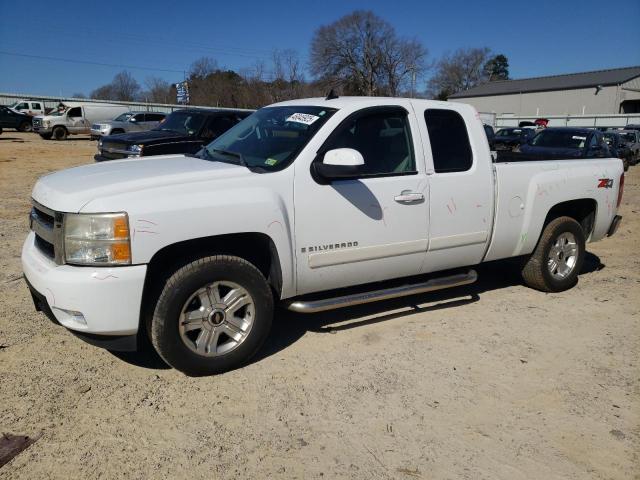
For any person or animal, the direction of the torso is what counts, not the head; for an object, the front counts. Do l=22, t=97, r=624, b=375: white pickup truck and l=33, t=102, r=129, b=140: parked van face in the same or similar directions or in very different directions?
same or similar directions

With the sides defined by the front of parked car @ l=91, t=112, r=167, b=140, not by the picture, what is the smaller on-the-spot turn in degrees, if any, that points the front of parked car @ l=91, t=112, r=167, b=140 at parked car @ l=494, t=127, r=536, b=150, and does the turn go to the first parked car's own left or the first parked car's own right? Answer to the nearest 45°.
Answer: approximately 135° to the first parked car's own left

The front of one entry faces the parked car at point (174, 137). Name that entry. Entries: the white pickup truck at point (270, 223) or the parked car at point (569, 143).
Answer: the parked car at point (569, 143)

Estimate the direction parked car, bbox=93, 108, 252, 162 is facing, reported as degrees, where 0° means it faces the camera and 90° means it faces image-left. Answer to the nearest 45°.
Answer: approximately 45°

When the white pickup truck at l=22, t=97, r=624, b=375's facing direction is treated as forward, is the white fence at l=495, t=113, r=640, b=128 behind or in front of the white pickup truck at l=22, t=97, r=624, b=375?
behind

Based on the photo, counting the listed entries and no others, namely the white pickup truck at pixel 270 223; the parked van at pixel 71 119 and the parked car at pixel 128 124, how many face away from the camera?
0

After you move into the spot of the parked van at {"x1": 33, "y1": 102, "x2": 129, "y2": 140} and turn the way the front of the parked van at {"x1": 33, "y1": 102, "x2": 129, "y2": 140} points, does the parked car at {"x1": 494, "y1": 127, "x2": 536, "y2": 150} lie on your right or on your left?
on your left

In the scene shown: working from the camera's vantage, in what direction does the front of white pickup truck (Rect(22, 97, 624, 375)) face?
facing the viewer and to the left of the viewer

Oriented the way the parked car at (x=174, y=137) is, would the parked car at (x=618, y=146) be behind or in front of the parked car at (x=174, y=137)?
behind

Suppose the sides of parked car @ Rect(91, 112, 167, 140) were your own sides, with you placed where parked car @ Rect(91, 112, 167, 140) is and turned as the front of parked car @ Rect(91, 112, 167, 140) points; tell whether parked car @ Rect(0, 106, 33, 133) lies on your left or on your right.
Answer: on your right

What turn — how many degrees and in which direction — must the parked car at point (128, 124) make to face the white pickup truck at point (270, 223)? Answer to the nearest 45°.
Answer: approximately 45° to its left

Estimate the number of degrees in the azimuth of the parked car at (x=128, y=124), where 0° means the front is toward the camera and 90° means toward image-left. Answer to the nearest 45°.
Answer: approximately 45°

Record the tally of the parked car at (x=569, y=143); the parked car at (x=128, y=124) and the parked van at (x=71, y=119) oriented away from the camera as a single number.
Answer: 0

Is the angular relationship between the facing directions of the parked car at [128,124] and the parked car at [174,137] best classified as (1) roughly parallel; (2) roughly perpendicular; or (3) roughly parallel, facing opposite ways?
roughly parallel

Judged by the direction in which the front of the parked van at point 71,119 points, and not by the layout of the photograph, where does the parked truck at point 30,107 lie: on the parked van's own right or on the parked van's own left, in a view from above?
on the parked van's own right

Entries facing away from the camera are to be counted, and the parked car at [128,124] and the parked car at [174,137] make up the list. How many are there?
0

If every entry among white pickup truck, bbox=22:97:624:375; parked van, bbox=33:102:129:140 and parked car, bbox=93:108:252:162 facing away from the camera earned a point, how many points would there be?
0
